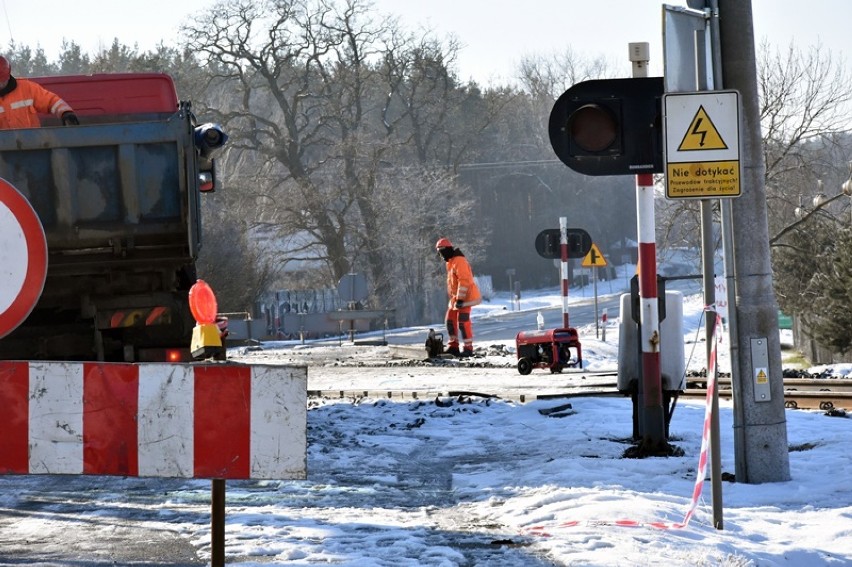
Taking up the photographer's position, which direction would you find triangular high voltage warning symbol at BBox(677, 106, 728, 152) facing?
facing the viewer

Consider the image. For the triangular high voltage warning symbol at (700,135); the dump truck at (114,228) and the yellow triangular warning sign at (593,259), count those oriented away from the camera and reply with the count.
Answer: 1

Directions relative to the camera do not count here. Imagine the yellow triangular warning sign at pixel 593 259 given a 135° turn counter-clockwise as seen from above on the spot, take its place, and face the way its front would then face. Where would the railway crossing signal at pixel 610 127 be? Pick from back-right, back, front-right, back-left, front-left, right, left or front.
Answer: back-right

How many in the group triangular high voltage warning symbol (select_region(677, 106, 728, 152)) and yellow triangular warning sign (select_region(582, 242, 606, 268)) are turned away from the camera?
0

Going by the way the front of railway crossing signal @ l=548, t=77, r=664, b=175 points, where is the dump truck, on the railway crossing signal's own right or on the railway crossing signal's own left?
on the railway crossing signal's own right

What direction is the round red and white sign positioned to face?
toward the camera

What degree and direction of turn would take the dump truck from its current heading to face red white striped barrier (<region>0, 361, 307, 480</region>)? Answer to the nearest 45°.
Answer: approximately 180°

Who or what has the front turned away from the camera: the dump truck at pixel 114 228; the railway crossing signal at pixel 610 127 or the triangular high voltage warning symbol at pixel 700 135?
the dump truck

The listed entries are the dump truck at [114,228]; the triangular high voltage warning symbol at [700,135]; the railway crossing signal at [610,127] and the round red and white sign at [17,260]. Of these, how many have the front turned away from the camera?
1

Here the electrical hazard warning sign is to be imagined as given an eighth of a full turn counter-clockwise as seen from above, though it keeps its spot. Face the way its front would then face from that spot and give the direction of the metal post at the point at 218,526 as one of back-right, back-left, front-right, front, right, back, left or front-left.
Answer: right

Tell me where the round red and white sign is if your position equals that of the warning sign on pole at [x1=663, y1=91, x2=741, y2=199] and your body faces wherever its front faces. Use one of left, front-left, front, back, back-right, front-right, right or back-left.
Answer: front-right

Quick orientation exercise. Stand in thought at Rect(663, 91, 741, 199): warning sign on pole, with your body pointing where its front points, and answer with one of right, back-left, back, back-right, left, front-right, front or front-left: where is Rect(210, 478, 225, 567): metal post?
front-right

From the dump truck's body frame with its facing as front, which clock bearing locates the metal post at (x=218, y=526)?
The metal post is roughly at 6 o'clock from the dump truck.

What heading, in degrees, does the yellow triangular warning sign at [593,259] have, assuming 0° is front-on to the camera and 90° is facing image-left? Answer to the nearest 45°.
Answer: approximately 0°

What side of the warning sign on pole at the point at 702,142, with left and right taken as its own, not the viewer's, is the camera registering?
front
